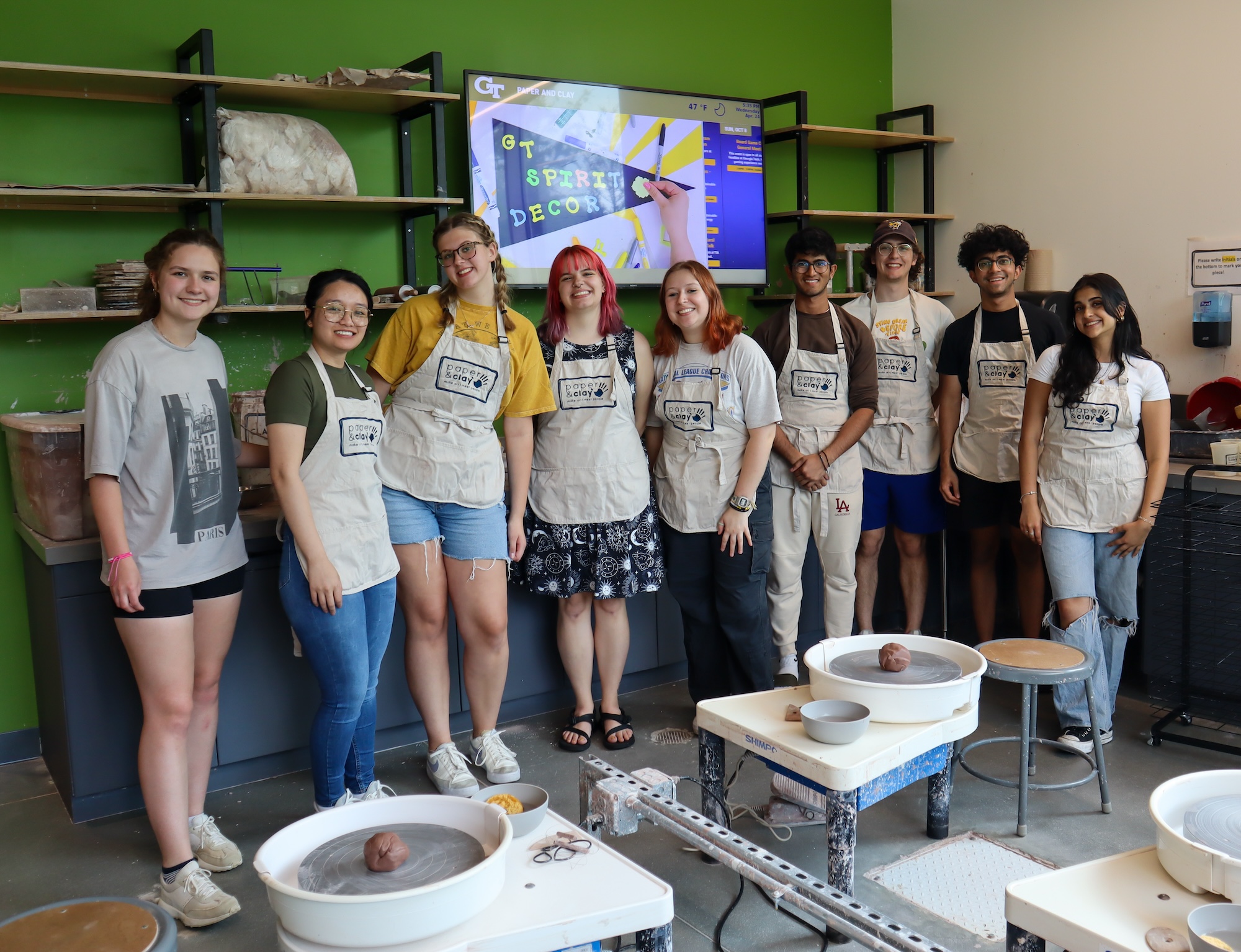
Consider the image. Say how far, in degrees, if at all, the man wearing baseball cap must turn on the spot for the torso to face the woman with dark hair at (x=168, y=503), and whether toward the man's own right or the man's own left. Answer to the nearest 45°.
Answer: approximately 45° to the man's own right

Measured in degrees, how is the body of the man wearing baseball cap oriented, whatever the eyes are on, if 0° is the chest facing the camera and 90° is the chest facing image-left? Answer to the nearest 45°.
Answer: approximately 0°

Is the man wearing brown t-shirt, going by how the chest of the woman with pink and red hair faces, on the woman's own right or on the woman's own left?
on the woman's own left

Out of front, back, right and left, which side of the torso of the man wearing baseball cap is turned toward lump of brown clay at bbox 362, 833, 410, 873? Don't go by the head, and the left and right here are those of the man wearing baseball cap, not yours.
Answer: front

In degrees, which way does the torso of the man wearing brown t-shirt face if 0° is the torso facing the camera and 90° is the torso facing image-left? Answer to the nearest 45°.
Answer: approximately 0°

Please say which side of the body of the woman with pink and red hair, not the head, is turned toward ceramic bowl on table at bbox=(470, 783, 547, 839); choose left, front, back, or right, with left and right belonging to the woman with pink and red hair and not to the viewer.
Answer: front

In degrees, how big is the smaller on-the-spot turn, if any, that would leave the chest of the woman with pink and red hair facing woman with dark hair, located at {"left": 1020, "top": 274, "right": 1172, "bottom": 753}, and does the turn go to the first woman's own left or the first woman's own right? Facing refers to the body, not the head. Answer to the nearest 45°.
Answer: approximately 90° to the first woman's own left

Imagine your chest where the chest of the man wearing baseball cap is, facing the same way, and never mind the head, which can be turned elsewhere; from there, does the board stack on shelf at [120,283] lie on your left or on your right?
on your right

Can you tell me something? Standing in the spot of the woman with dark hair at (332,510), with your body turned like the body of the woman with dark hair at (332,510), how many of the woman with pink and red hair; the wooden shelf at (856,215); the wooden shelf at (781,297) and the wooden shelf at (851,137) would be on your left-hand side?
4

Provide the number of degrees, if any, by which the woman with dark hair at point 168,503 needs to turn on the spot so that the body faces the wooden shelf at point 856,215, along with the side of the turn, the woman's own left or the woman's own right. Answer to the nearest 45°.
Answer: approximately 90° to the woman's own left
